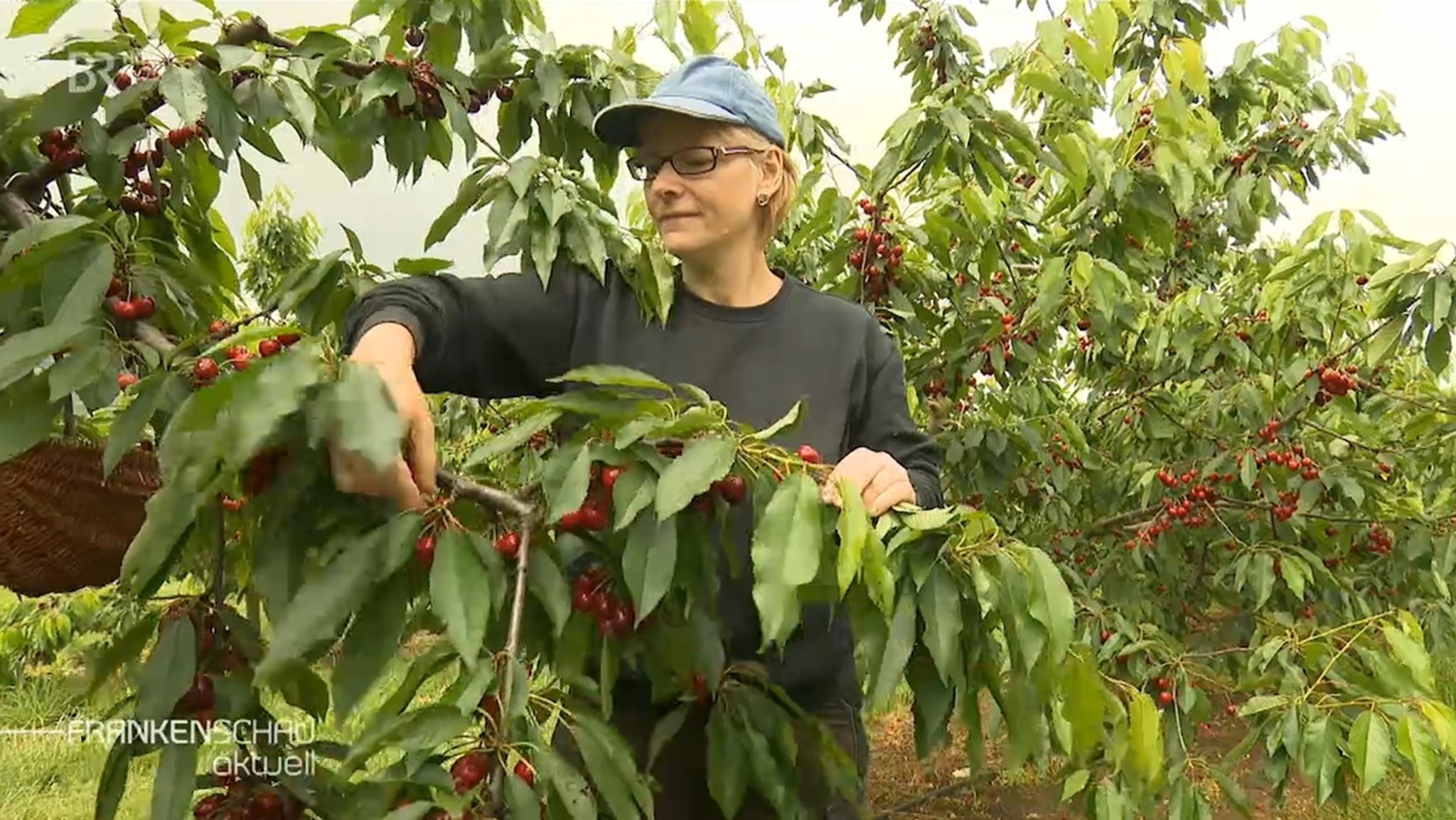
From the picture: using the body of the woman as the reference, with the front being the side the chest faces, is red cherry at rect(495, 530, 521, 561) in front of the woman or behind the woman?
in front

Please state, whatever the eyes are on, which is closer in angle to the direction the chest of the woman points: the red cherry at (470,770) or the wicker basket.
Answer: the red cherry

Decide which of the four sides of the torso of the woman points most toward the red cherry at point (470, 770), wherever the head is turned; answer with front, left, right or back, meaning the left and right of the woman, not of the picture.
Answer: front

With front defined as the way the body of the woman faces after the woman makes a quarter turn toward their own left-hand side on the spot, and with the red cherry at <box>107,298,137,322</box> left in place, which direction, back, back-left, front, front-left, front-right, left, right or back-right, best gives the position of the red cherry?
back-right

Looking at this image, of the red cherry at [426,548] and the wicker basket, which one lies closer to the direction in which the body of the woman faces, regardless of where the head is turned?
the red cherry

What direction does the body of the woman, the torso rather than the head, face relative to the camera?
toward the camera

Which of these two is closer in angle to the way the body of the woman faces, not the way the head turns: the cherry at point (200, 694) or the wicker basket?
the cherry

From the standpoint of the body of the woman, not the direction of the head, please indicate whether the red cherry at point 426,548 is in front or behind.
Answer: in front

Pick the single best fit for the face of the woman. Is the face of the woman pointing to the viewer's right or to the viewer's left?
to the viewer's left

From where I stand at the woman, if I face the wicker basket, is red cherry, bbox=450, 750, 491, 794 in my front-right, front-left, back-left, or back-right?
front-left
